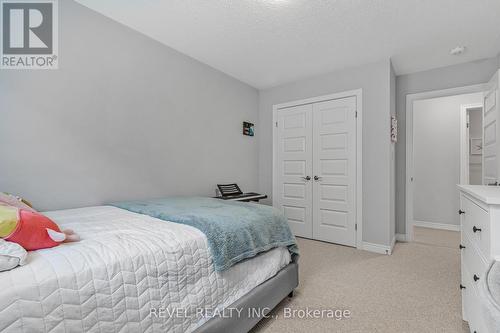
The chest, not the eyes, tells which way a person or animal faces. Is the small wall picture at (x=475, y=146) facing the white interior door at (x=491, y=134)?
yes

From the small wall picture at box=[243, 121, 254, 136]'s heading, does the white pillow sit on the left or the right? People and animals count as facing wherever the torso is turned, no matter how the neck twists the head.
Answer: on its right

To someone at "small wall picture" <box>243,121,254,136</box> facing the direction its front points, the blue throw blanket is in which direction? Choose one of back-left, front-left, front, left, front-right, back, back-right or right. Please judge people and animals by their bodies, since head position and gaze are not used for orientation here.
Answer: front-right

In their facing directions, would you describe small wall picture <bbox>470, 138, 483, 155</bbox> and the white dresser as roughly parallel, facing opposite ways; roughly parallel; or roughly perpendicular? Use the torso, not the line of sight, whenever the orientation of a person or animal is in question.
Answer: roughly perpendicular

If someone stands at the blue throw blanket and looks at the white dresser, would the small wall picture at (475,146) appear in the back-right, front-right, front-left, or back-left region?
front-left

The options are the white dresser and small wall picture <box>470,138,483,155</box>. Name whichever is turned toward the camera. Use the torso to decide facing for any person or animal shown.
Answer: the small wall picture

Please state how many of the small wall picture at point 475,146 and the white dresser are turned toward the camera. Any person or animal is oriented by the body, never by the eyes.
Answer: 1

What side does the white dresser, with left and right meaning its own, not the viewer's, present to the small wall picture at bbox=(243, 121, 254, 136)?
front

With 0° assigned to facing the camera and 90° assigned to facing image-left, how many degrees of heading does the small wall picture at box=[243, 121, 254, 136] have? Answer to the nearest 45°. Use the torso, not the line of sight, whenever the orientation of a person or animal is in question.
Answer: approximately 315°

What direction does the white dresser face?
to the viewer's left

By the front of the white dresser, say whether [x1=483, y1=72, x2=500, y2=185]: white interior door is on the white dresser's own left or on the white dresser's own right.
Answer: on the white dresser's own right

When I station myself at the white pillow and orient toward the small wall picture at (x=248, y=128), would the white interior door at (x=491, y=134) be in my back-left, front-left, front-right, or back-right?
front-right

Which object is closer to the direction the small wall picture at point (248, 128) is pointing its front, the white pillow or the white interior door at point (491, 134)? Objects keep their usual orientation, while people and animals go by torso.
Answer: the white interior door

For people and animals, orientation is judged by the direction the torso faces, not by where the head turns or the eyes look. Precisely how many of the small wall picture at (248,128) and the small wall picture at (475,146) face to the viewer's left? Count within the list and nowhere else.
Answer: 0

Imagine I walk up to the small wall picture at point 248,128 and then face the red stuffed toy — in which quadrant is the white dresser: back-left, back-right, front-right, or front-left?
front-left

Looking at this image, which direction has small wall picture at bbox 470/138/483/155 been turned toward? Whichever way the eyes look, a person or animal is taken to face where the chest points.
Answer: toward the camera

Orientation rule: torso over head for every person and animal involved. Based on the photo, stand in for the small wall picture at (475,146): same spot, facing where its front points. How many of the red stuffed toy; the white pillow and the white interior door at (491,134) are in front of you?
3
